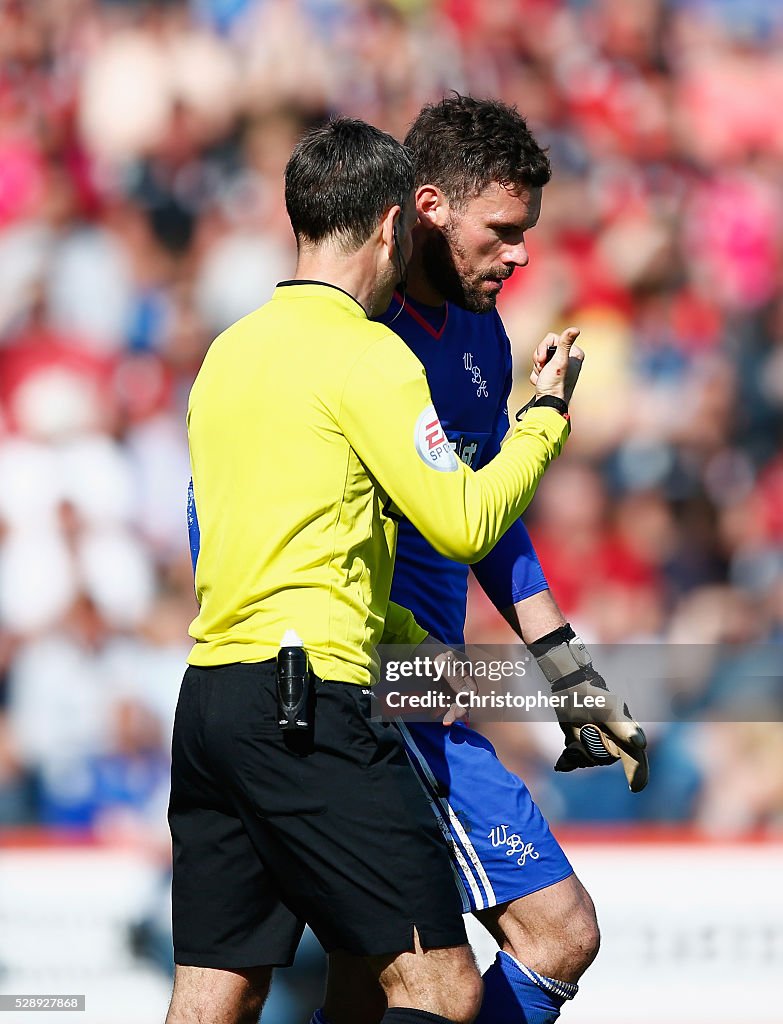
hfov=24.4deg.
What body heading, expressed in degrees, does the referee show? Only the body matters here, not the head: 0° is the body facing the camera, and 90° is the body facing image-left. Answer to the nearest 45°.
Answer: approximately 225°

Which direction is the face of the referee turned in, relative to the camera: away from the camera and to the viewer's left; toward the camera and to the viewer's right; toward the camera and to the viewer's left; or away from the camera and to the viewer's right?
away from the camera and to the viewer's right
